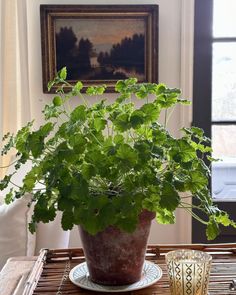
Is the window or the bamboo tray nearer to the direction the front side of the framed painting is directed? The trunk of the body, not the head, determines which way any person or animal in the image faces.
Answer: the bamboo tray

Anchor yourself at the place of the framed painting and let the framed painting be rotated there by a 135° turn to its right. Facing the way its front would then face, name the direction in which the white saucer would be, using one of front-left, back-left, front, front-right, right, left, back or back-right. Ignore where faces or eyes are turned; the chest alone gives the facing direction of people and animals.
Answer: back-left

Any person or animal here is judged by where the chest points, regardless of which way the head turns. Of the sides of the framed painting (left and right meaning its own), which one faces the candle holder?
front

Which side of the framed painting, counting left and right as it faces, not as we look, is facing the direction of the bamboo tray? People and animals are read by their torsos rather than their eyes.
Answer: front

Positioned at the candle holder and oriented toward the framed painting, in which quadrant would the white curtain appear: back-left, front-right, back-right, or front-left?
front-left

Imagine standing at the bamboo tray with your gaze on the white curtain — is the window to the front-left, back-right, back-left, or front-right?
front-right

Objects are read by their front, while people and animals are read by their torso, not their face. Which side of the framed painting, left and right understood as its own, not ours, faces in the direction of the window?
left

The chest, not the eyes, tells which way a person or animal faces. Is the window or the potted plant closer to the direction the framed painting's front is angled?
the potted plant

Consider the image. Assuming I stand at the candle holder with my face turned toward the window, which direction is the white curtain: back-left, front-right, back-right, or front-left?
front-left

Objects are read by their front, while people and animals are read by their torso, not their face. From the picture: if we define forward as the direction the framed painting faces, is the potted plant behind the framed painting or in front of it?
in front

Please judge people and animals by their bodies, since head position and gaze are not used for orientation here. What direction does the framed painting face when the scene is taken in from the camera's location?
facing the viewer
